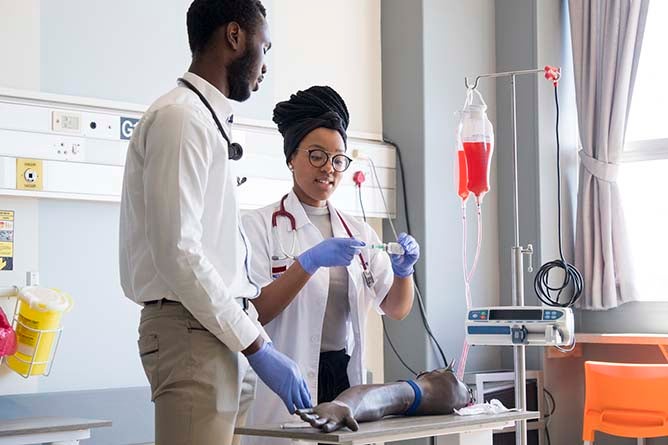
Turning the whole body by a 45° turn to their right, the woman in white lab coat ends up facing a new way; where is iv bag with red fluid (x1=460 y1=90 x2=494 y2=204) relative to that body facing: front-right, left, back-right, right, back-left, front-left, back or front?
back-left

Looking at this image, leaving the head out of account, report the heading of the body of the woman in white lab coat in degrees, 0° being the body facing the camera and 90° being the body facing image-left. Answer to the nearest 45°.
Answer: approximately 315°

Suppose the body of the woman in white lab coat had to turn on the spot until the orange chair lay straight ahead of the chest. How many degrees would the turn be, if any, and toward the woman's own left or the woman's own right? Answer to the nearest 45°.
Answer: approximately 90° to the woman's own left

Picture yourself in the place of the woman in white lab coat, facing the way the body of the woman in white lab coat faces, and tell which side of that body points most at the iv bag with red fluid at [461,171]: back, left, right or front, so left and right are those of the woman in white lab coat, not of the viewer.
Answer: left

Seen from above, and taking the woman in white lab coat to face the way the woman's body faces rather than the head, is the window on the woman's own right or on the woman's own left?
on the woman's own left

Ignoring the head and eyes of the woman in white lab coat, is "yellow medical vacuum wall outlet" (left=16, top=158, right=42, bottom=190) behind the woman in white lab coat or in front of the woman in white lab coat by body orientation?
behind

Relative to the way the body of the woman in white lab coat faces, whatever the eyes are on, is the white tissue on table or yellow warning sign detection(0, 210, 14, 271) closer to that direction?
the white tissue on table
